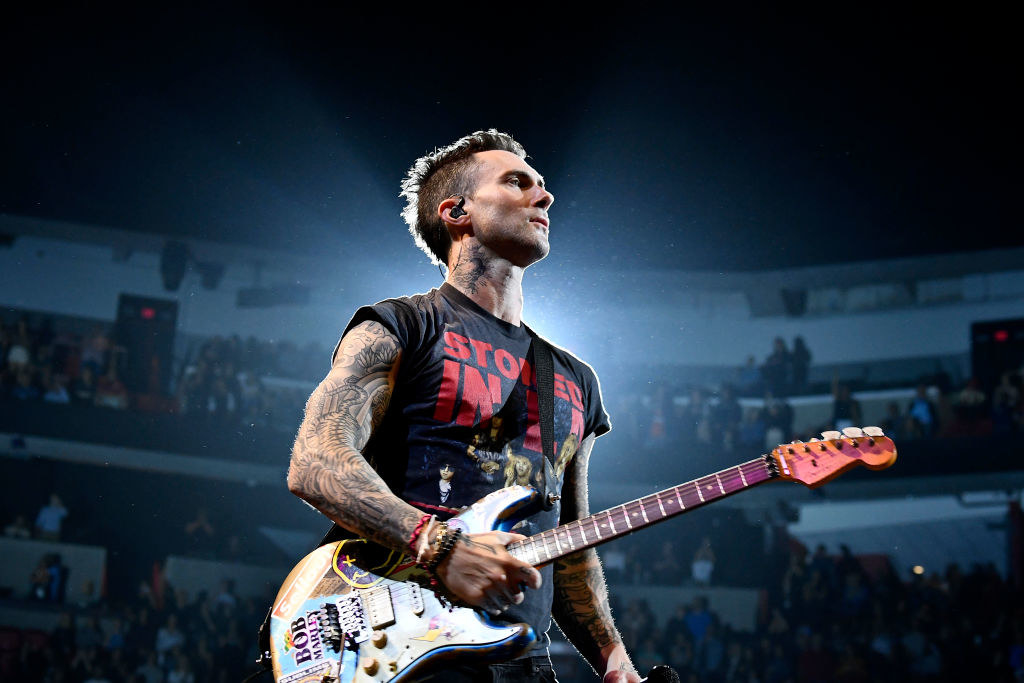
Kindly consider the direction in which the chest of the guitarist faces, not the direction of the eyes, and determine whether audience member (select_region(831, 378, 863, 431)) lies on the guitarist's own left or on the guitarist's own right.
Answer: on the guitarist's own left

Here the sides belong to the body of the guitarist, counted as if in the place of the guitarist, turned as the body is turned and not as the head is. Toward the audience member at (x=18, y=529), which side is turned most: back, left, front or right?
back

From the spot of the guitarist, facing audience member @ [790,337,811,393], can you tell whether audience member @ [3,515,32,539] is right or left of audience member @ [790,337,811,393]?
left

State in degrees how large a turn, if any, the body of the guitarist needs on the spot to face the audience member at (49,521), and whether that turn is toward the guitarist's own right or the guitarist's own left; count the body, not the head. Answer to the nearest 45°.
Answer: approximately 180°

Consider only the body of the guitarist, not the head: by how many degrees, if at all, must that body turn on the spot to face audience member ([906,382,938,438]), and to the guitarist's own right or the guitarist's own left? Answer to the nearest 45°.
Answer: approximately 90° to the guitarist's own left

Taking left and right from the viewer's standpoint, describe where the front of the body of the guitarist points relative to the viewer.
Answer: facing the viewer and to the right of the viewer

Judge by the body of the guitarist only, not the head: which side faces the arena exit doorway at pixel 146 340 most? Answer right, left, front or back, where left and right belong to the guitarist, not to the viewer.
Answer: back

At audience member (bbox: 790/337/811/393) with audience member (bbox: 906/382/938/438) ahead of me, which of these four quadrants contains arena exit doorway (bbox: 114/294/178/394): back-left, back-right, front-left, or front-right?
back-right
